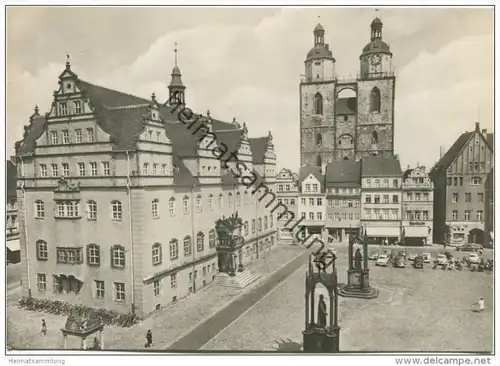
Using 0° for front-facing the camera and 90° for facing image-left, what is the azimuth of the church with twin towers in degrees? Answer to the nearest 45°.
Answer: approximately 0°

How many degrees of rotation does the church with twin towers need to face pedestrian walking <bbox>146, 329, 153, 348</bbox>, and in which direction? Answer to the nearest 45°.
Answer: approximately 45° to its right

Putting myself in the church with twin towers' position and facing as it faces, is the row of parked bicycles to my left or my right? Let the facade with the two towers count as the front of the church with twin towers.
on my right
